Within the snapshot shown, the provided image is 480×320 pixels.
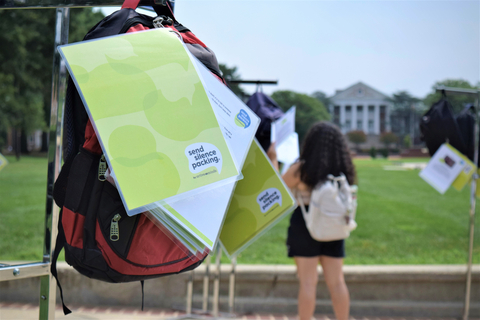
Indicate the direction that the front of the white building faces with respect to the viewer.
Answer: facing the viewer

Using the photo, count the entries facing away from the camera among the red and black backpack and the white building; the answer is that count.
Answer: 0

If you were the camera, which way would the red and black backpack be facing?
facing the viewer and to the right of the viewer

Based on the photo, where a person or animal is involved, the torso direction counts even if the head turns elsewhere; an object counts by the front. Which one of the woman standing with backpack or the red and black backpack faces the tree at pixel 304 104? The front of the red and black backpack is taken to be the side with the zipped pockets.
the woman standing with backpack

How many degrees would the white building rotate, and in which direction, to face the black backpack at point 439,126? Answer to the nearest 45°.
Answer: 0° — it already faces it

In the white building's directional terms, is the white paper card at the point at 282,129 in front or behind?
in front

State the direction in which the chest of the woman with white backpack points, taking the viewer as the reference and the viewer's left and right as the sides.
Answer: facing away from the viewer

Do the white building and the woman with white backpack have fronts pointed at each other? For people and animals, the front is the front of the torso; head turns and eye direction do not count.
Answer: yes

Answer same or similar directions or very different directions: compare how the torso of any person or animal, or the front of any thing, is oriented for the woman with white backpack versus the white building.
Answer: very different directions

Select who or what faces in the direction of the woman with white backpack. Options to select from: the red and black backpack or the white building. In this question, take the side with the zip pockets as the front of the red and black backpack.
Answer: the white building

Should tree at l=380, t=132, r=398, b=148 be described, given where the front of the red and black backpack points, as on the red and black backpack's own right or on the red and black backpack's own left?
on the red and black backpack's own left

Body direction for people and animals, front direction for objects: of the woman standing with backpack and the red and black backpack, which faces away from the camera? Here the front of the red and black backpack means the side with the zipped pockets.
the woman standing with backpack

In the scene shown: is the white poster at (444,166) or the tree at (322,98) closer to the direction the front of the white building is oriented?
the white poster

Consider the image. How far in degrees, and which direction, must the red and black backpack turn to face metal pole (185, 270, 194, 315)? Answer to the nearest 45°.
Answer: approximately 135° to its left

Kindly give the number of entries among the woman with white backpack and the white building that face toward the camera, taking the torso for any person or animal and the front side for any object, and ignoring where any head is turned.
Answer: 1

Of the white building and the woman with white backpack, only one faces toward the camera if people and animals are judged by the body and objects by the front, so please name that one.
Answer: the white building

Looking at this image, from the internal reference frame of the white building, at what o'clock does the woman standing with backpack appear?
The woman standing with backpack is roughly at 12 o'clock from the white building.
